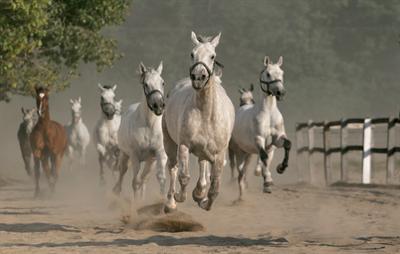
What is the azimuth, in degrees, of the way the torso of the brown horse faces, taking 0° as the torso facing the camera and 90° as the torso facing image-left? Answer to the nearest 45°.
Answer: approximately 0°

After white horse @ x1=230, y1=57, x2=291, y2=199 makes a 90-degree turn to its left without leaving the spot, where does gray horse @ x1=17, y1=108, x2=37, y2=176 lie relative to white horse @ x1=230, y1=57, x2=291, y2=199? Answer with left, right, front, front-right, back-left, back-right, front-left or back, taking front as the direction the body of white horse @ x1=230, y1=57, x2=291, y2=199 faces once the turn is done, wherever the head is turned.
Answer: left

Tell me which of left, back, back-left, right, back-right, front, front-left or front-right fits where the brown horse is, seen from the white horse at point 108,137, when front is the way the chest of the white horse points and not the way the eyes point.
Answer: front-right

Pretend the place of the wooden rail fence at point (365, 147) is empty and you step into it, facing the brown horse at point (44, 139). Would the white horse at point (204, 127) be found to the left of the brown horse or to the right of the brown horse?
left

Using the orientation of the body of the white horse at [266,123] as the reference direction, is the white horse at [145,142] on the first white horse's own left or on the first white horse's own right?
on the first white horse's own right

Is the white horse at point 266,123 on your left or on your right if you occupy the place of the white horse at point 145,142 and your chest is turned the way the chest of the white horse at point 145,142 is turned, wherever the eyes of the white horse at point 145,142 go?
on your left
